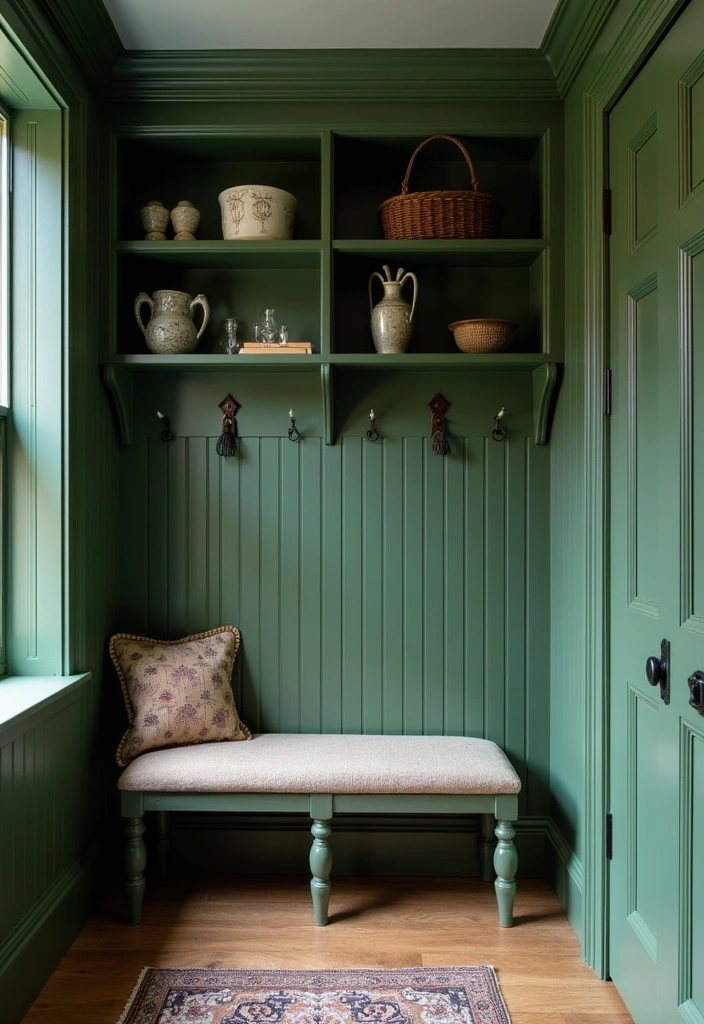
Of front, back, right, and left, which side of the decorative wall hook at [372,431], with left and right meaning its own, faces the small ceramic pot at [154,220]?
right

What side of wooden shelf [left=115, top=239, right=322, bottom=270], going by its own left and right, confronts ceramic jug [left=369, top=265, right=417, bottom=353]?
left

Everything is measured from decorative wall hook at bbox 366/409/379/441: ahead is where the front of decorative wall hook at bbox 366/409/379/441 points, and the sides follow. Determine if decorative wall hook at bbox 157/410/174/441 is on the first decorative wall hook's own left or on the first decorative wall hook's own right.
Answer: on the first decorative wall hook's own right

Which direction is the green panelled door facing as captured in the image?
to the viewer's left

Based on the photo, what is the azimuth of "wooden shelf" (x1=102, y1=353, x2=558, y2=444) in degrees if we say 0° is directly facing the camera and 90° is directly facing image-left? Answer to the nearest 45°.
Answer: approximately 0°
